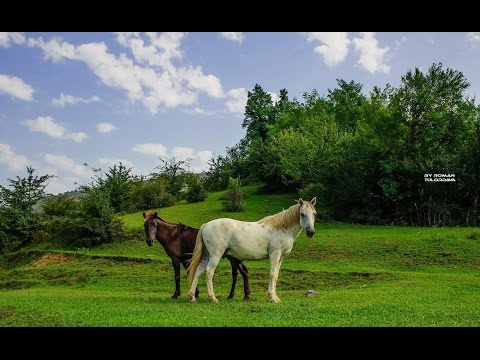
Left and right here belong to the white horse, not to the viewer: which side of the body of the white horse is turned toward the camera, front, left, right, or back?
right

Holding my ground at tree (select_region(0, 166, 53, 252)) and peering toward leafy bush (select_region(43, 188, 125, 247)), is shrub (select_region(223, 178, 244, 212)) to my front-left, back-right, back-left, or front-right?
front-left

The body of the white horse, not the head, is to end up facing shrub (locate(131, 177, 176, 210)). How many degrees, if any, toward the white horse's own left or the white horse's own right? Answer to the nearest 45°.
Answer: approximately 90° to the white horse's own left

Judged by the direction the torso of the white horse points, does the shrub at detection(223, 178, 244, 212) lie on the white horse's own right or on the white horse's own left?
on the white horse's own left

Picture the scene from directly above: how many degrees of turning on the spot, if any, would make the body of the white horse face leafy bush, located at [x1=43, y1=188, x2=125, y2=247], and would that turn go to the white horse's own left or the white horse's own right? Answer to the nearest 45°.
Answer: approximately 135° to the white horse's own left

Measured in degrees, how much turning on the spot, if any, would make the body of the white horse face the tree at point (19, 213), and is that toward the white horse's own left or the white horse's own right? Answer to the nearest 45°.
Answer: approximately 135° to the white horse's own left
